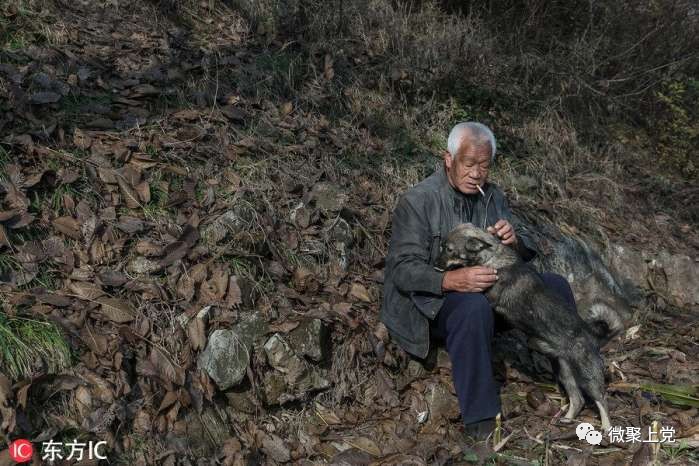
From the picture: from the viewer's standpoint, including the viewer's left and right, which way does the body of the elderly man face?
facing the viewer and to the right of the viewer

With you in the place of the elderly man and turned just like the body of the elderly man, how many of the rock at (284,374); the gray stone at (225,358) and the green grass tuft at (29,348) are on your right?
3

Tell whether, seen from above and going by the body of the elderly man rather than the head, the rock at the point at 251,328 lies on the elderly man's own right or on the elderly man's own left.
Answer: on the elderly man's own right

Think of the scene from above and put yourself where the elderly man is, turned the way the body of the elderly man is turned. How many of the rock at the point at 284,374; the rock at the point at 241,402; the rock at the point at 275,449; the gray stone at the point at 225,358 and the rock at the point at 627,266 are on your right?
4

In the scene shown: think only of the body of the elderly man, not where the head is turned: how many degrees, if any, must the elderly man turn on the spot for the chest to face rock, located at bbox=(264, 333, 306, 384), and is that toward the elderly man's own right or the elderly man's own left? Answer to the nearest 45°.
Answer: approximately 90° to the elderly man's own right

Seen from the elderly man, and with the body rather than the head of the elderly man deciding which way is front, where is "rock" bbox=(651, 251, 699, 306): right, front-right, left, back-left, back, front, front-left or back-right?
left

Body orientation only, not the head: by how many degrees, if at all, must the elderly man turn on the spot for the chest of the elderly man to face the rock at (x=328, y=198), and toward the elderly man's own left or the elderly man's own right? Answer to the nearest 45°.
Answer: approximately 180°

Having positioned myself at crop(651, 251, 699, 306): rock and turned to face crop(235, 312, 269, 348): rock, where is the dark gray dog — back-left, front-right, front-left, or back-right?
front-left

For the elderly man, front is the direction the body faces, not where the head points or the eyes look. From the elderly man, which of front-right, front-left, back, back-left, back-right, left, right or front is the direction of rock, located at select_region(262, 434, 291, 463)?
right

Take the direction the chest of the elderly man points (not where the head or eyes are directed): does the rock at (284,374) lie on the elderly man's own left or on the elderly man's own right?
on the elderly man's own right

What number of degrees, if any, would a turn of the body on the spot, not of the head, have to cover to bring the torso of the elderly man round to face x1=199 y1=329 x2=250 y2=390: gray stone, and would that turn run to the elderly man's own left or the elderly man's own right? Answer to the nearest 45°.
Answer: approximately 90° to the elderly man's own right

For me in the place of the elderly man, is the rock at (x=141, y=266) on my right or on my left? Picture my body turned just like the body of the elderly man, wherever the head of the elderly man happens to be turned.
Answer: on my right

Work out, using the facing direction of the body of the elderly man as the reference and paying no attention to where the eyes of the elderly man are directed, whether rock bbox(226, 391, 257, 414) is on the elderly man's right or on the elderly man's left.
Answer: on the elderly man's right
